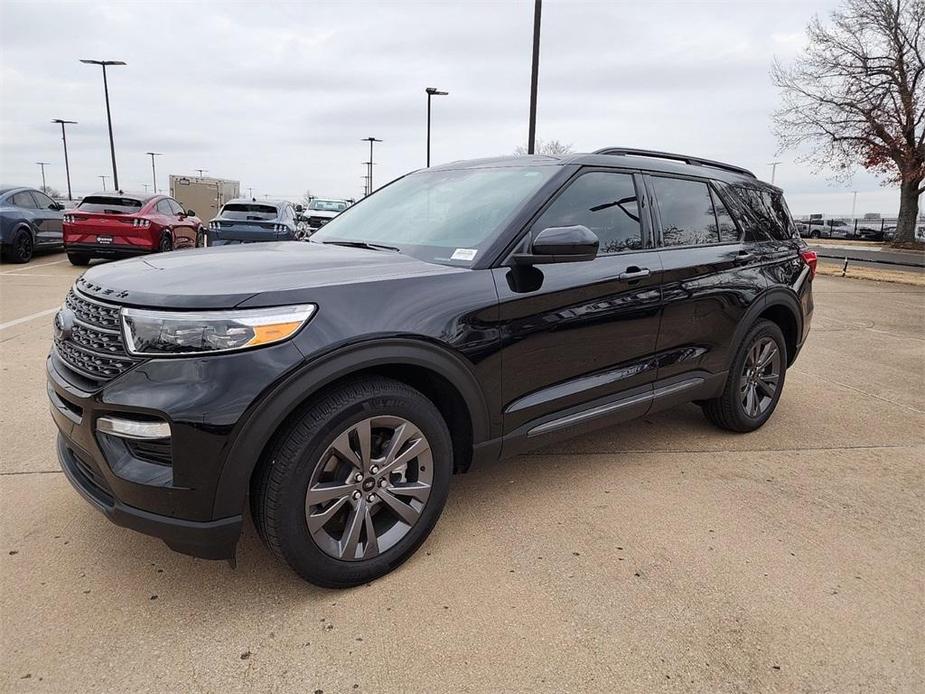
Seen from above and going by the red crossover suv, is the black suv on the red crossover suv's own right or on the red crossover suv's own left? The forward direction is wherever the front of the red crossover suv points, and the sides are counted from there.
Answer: on the red crossover suv's own right

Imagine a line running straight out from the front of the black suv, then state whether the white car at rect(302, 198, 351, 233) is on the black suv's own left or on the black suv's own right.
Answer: on the black suv's own right

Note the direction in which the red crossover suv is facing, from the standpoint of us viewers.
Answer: facing away from the viewer and to the right of the viewer

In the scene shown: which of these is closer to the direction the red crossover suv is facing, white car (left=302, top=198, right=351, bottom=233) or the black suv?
the white car

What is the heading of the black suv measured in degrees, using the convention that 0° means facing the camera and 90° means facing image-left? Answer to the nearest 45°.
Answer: approximately 45°
